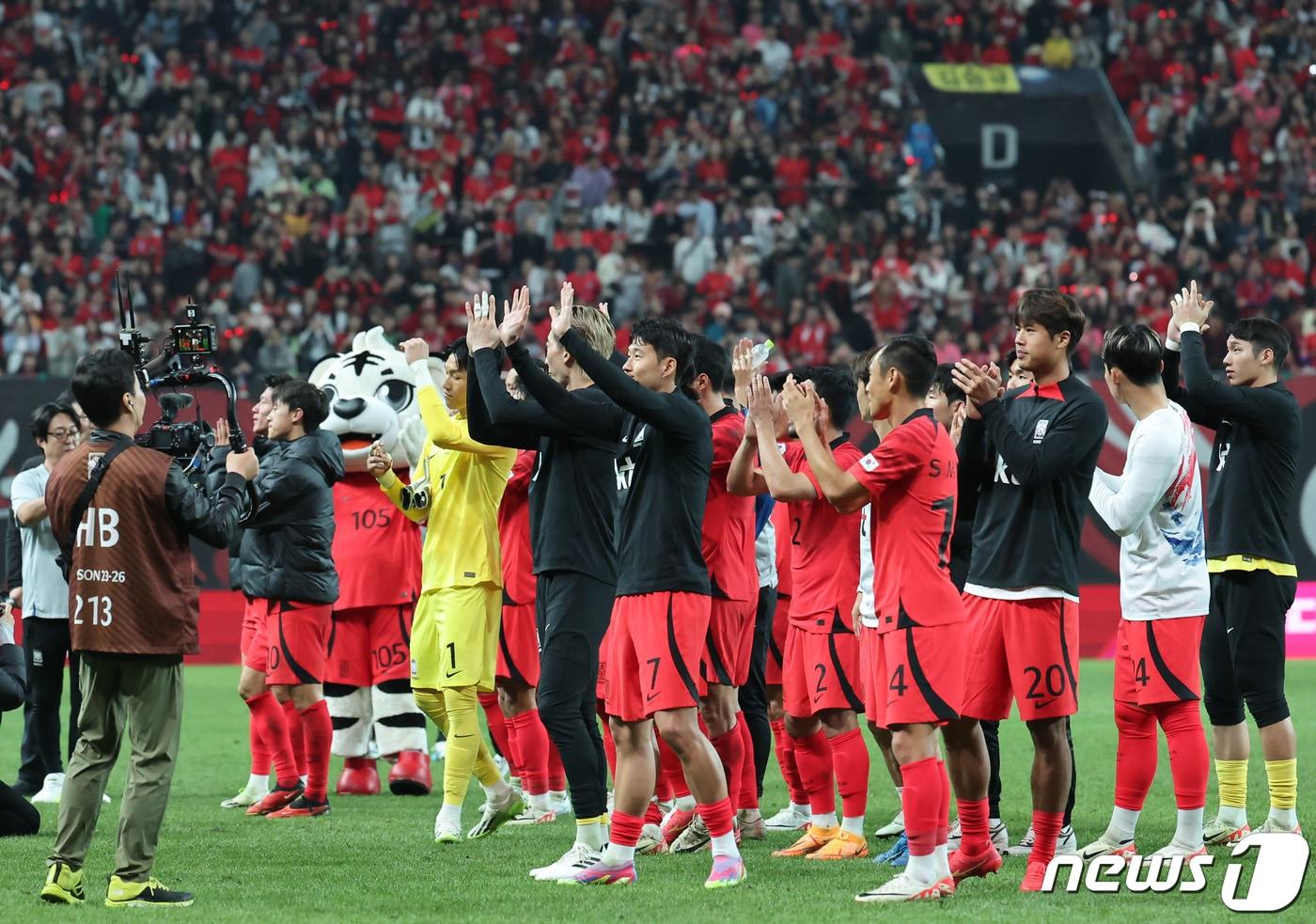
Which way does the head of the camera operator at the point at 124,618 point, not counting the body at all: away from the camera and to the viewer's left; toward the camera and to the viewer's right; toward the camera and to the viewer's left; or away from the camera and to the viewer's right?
away from the camera and to the viewer's right

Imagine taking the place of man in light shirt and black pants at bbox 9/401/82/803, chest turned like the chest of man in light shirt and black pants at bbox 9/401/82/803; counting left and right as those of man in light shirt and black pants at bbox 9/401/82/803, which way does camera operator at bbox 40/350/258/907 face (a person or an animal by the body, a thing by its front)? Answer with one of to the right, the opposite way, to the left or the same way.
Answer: to the left

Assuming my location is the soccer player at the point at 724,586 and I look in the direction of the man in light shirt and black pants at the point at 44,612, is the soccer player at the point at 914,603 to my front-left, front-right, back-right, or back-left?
back-left

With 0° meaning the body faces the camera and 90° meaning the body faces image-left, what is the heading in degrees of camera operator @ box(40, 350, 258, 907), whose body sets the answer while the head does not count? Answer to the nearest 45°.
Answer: approximately 225°

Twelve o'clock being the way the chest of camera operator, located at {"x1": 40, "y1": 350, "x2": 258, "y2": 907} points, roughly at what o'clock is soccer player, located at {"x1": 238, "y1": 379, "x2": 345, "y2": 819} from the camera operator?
The soccer player is roughly at 11 o'clock from the camera operator.
